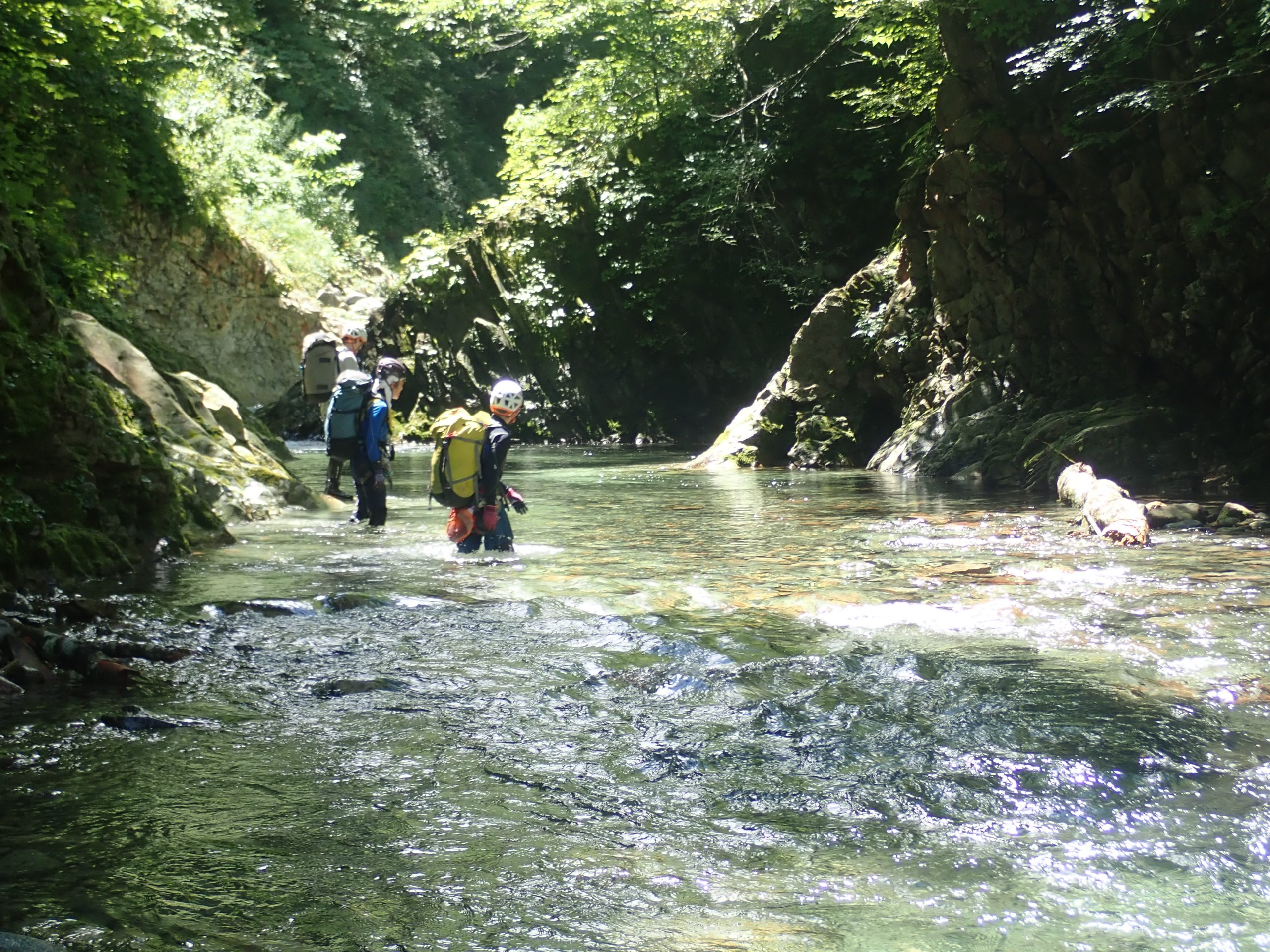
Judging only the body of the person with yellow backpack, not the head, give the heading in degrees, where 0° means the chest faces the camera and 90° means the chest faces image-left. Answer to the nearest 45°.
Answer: approximately 225°

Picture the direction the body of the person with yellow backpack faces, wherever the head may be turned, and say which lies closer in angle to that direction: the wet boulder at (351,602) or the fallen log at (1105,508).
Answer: the fallen log

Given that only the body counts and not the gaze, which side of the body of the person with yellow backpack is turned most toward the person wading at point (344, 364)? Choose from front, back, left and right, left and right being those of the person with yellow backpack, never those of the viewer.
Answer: left
